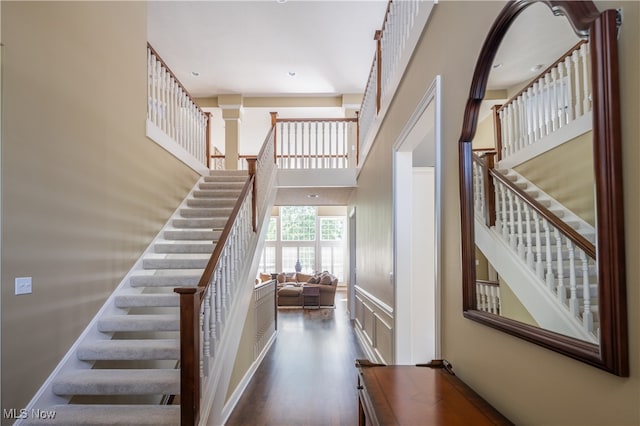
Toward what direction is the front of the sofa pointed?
toward the camera

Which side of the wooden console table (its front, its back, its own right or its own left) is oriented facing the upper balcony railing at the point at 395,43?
right

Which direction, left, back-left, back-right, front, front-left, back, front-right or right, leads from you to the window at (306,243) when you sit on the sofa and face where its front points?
back

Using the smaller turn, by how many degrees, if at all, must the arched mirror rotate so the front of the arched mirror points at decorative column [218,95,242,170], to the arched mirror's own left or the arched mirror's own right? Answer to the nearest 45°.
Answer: approximately 90° to the arched mirror's own right

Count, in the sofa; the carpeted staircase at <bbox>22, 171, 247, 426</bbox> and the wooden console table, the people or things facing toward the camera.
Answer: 2

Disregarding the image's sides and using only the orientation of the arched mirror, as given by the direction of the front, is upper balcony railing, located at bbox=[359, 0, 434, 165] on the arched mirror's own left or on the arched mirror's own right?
on the arched mirror's own right

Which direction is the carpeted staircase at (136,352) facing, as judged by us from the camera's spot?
facing the viewer

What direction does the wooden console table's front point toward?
to the viewer's left

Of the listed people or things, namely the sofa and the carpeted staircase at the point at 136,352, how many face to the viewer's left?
0

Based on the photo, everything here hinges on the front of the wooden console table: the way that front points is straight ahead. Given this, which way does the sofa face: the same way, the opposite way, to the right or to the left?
to the left
